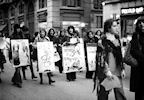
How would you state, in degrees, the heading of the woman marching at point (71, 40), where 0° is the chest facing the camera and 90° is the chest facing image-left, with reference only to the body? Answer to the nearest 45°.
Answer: approximately 0°

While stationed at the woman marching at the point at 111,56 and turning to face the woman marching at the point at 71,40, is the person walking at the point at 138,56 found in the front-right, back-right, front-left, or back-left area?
back-right

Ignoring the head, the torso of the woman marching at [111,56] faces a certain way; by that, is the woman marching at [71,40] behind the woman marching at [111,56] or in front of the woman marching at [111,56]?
behind

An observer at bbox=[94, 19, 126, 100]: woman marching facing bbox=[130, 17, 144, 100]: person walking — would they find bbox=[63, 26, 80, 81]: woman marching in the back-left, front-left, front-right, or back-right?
back-left

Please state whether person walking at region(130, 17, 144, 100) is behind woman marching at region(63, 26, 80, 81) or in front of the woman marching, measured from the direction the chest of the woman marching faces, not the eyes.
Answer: in front

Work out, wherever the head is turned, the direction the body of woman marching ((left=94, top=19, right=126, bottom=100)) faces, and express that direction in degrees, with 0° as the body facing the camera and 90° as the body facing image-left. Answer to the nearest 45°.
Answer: approximately 315°
